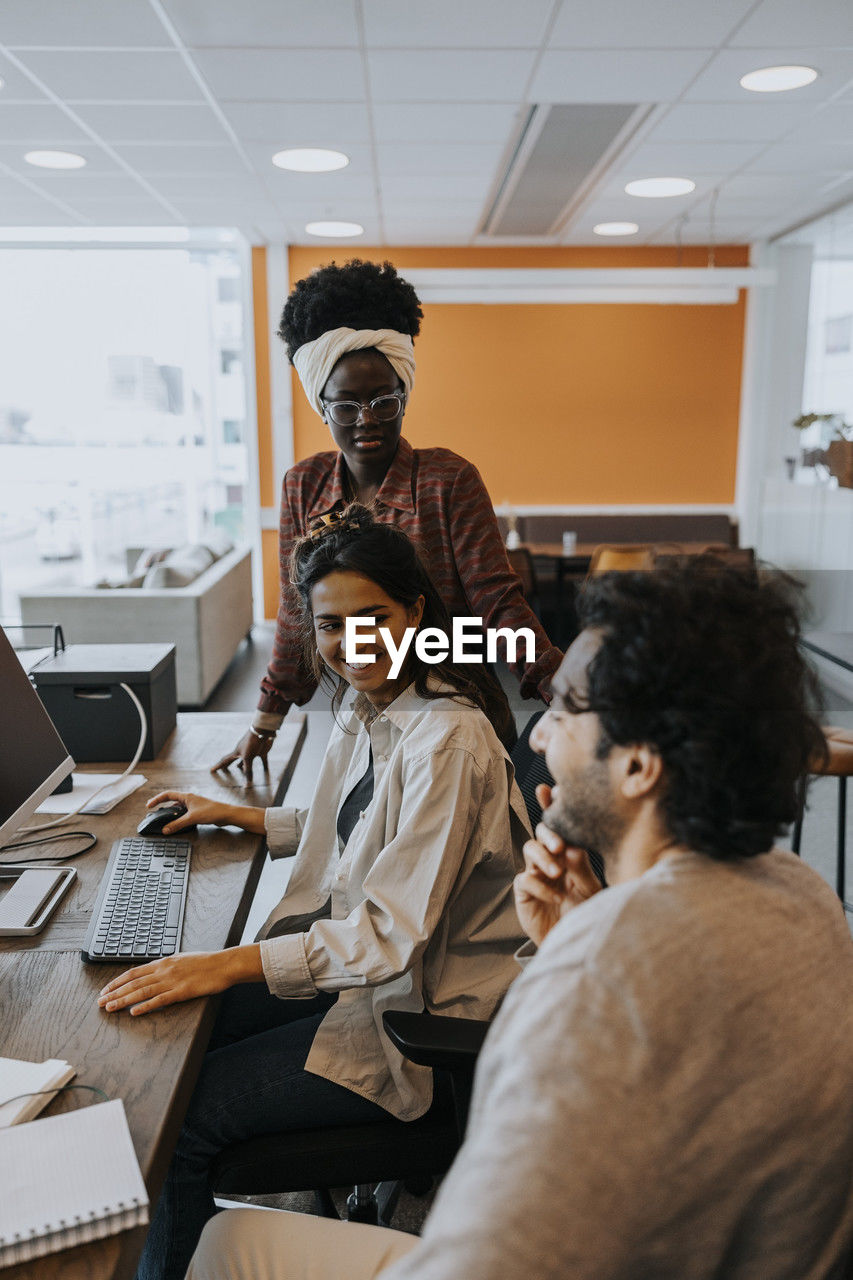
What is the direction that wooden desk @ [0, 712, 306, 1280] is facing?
to the viewer's right

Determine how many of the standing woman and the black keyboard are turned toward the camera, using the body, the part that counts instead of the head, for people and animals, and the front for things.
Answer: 1

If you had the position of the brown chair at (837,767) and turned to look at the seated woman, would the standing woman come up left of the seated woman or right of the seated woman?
right

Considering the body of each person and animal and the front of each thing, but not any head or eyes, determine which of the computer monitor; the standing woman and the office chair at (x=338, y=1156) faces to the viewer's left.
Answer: the office chair

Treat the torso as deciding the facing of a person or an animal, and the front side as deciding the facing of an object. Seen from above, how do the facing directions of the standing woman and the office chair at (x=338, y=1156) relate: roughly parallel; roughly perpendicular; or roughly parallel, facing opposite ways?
roughly perpendicular

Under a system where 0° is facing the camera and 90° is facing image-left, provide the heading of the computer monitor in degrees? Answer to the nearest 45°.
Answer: approximately 315°

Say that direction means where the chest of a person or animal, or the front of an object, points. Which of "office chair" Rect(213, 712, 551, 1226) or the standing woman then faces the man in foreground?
the standing woman

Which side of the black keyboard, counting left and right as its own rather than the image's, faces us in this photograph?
right

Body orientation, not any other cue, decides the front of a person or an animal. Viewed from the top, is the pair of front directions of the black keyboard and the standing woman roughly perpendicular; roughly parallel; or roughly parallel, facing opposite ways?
roughly perpendicular

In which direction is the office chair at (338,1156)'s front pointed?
to the viewer's left
